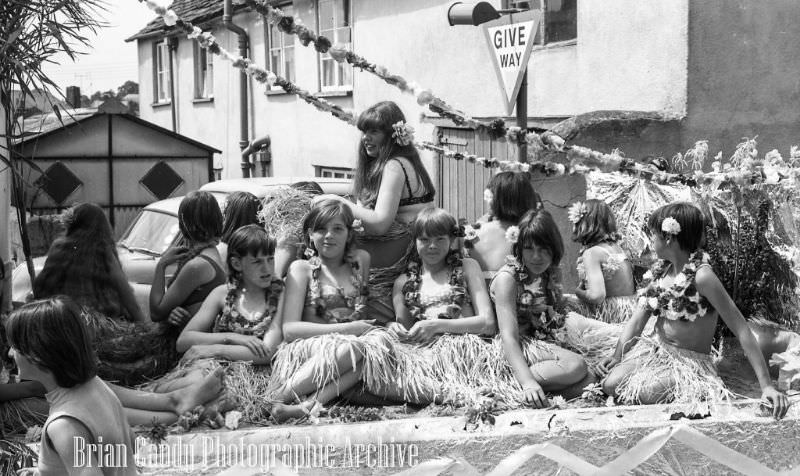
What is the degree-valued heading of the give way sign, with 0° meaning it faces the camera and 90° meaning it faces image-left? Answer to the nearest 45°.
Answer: approximately 45°
